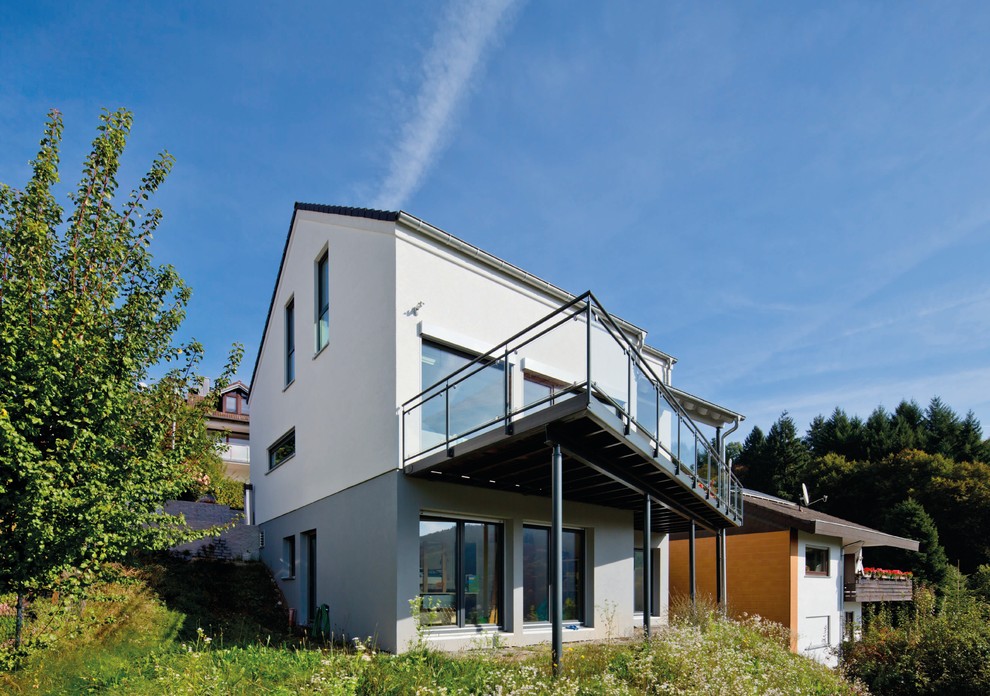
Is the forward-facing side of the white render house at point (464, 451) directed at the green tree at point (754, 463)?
no

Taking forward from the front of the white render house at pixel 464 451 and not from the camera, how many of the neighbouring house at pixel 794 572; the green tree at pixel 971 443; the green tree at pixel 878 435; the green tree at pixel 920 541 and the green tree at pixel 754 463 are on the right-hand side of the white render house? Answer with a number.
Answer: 0

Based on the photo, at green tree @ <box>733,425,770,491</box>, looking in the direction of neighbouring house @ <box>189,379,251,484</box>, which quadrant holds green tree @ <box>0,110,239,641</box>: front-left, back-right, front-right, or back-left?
front-left

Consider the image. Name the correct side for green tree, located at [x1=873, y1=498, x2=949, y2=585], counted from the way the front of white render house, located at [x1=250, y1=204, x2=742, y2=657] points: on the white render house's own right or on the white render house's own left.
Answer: on the white render house's own left

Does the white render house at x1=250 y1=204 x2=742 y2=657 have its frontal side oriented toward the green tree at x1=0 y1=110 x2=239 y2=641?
no

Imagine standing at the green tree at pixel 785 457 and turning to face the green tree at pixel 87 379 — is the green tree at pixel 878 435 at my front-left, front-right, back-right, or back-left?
back-left

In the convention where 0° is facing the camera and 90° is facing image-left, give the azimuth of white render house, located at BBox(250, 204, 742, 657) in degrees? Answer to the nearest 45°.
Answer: approximately 315°

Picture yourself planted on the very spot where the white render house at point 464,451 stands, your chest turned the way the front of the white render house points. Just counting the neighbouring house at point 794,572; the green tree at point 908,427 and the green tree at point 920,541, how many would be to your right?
0
